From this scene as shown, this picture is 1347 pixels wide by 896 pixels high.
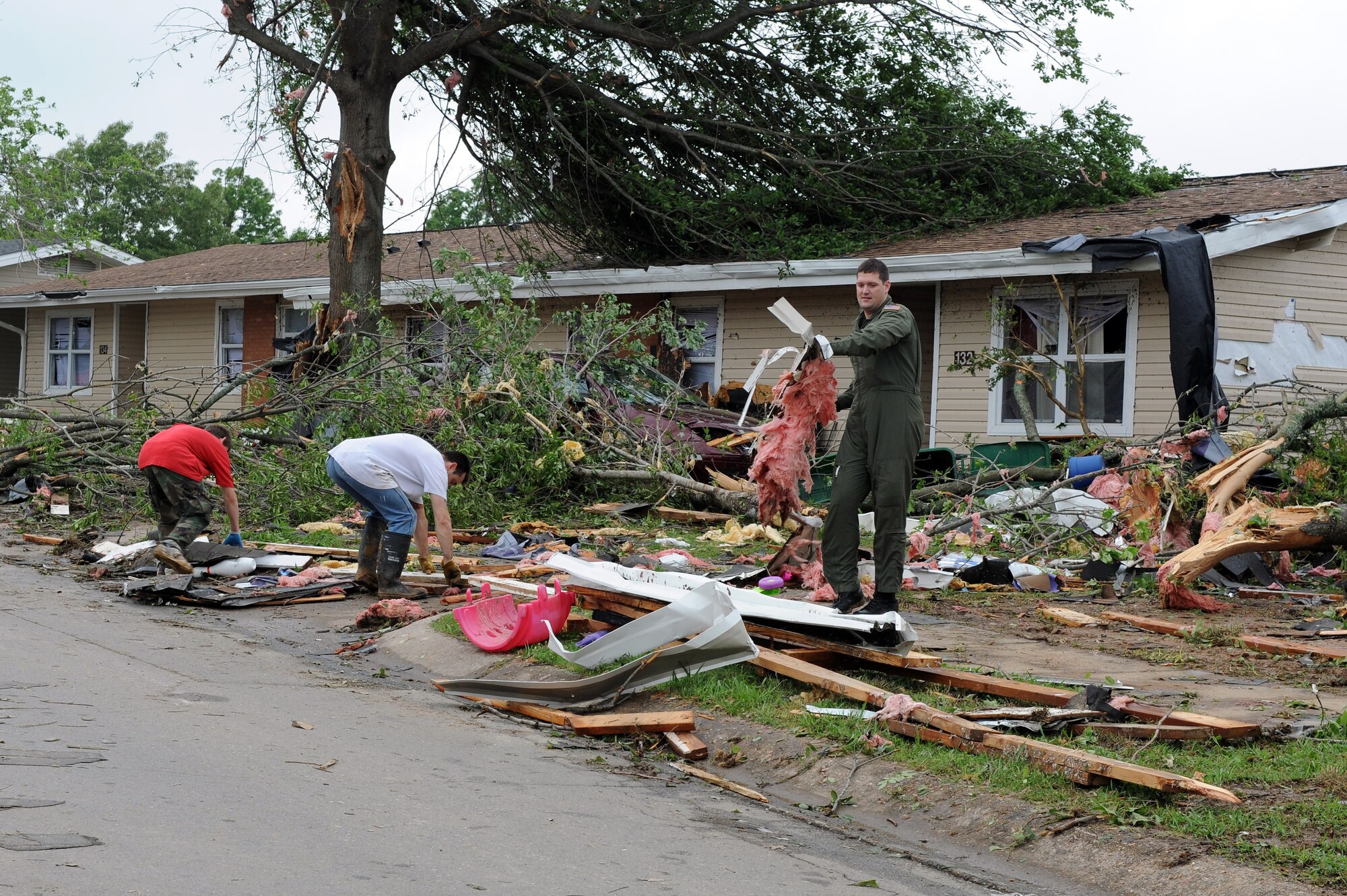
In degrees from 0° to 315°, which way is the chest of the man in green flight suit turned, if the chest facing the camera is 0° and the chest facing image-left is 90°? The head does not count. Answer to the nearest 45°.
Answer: approximately 45°

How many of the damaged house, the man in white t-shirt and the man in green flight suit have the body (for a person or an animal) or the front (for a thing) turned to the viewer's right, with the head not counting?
1

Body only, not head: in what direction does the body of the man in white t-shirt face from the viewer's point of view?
to the viewer's right

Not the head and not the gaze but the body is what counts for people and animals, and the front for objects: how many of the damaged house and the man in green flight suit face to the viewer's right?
0

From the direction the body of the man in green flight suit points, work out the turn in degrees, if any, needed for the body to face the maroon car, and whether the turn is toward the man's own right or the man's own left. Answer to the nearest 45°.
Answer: approximately 135° to the man's own right

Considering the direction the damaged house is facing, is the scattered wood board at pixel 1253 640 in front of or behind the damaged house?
in front

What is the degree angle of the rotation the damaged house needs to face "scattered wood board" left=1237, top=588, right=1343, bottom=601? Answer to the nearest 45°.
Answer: approximately 45° to its left

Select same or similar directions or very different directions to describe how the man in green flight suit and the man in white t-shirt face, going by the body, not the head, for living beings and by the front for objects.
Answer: very different directions

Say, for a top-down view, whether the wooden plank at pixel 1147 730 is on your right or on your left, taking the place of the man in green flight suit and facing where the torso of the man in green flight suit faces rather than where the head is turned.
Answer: on your left

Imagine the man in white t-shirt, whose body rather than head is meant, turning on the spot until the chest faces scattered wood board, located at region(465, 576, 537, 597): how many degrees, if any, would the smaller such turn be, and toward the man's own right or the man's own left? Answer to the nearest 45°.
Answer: approximately 45° to the man's own right
